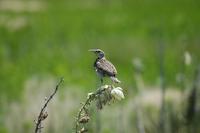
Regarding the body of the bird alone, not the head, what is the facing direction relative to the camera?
to the viewer's left
